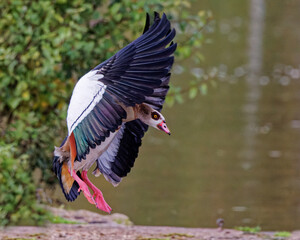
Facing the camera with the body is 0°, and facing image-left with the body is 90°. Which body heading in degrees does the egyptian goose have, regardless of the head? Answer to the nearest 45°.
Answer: approximately 270°
